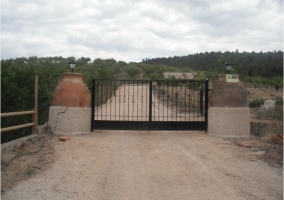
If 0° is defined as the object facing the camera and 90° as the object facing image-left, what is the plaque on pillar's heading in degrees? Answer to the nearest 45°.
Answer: approximately 0°

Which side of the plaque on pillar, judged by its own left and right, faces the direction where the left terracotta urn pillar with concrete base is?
right
